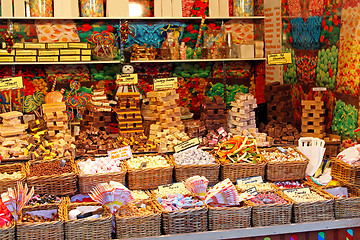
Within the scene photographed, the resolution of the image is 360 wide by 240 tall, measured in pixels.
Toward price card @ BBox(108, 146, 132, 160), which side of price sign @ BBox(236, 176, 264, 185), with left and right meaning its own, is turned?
right

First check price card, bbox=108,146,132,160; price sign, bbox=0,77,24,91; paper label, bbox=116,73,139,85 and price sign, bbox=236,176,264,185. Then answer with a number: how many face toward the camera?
4

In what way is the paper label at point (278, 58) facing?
toward the camera

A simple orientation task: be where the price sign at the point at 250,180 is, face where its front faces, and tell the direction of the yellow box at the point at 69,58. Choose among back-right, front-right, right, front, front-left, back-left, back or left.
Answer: back-right

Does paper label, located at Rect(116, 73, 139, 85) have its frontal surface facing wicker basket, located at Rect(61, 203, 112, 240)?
yes

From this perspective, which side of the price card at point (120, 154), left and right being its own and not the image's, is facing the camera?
front

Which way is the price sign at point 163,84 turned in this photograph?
toward the camera

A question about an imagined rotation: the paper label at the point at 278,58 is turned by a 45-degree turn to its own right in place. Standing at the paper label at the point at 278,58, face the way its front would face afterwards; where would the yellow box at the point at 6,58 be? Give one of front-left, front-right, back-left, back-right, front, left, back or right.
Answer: front-right

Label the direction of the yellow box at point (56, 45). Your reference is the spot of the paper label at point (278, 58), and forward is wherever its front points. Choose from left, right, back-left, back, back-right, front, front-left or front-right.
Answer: right

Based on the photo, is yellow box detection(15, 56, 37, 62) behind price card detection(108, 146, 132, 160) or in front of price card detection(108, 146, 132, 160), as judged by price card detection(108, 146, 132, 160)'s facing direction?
behind

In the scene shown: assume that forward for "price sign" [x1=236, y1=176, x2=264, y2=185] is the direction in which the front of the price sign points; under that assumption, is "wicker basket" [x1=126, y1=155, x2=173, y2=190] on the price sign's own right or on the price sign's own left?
on the price sign's own right

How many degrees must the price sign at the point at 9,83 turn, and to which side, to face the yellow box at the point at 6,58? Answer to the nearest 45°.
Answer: approximately 180°

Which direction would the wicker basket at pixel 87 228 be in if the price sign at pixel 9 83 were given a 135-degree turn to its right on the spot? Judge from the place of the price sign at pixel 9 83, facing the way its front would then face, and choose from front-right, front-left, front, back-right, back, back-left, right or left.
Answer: back-left

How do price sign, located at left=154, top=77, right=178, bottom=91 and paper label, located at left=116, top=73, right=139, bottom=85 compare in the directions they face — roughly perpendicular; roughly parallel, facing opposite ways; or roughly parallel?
roughly parallel
